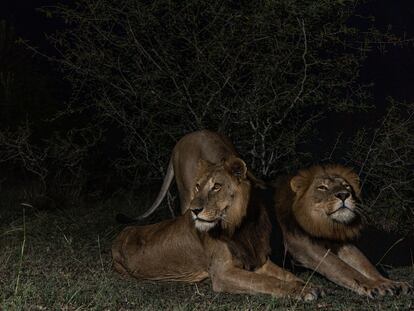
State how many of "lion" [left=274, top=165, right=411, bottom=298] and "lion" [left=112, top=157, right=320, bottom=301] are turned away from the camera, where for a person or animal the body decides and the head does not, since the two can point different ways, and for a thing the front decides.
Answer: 0

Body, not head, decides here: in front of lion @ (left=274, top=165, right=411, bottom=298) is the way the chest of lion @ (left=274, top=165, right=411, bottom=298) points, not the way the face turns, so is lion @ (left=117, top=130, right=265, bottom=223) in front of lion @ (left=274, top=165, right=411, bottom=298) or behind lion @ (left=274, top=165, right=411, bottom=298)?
behind

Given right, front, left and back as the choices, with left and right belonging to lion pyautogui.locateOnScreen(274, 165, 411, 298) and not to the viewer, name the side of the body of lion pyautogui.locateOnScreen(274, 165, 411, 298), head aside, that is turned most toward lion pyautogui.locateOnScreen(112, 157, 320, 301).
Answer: right

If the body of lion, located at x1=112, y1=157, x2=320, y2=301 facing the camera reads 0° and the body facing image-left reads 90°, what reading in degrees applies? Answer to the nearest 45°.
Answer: approximately 315°

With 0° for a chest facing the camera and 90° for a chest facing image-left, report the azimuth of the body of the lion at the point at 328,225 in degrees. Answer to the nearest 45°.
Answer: approximately 315°
